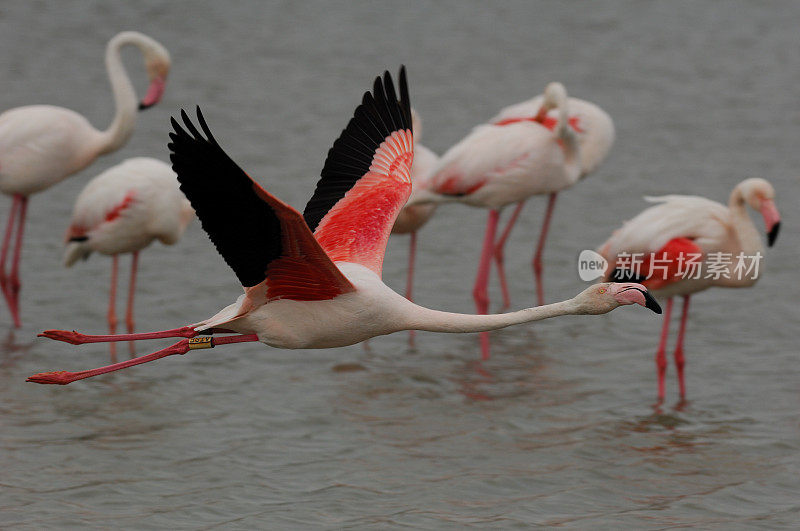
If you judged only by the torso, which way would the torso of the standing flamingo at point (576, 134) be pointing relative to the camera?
to the viewer's right

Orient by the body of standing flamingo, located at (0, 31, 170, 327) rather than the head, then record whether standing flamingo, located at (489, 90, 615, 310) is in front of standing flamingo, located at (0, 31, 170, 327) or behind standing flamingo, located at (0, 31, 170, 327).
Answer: in front

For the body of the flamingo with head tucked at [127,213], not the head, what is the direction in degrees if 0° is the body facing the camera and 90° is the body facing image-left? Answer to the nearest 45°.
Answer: approximately 270°

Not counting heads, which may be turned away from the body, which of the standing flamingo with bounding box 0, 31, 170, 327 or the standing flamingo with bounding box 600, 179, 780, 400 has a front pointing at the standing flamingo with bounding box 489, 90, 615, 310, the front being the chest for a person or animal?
the standing flamingo with bounding box 0, 31, 170, 327

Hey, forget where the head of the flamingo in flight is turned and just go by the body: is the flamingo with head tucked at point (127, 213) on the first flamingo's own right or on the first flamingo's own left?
on the first flamingo's own left

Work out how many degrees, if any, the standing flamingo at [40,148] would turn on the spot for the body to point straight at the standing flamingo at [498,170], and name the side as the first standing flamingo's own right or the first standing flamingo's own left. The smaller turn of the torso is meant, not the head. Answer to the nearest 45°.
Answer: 0° — it already faces it

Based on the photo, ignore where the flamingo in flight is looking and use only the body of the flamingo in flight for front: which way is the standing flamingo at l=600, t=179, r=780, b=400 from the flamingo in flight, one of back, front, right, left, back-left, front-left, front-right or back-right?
front-left

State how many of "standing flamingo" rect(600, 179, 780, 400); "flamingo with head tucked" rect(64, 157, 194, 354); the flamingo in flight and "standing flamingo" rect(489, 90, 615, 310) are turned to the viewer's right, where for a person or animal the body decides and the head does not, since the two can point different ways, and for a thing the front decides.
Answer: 4

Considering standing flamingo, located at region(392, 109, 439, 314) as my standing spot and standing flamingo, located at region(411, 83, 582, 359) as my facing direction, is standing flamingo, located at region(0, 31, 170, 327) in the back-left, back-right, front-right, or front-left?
back-right

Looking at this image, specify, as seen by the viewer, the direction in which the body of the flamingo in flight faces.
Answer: to the viewer's right

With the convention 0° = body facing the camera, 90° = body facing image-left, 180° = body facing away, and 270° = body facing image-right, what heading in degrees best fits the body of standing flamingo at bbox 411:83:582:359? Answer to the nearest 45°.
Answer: approximately 270°

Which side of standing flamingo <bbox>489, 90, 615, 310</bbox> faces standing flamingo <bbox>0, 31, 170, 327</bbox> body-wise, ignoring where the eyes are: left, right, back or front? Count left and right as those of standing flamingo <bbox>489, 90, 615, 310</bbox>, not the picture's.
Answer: back

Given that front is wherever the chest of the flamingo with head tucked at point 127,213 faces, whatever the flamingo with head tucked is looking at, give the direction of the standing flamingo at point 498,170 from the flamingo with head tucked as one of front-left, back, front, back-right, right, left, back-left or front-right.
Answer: front

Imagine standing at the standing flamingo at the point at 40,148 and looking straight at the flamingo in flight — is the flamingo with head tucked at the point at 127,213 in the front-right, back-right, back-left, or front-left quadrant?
front-left

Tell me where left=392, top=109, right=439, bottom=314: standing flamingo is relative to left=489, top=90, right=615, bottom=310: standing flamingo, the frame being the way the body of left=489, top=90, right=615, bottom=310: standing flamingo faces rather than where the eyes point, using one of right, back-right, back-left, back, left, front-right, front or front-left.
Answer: back-right

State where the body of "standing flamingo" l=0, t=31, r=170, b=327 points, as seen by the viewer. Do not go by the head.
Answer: to the viewer's right

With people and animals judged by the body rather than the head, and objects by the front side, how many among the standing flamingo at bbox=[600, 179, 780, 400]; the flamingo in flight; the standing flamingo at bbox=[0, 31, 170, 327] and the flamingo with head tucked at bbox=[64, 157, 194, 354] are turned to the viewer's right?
4

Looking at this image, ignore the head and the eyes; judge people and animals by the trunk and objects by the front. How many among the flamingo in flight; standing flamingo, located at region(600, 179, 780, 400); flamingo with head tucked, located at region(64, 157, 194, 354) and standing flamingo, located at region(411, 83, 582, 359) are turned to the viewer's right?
4
